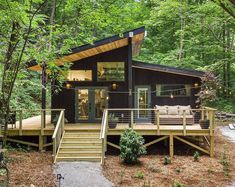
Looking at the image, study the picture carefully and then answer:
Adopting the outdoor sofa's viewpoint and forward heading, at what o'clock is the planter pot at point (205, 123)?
The planter pot is roughly at 11 o'clock from the outdoor sofa.

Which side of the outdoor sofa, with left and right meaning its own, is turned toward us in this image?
front

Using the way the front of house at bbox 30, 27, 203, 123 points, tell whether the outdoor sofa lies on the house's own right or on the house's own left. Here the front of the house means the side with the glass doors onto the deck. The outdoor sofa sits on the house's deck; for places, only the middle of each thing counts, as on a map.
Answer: on the house's own left

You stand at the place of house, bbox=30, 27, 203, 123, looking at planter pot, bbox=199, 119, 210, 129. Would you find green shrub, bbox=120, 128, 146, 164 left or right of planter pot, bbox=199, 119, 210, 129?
right

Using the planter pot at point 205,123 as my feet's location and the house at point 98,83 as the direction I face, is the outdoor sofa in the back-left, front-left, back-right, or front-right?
front-right

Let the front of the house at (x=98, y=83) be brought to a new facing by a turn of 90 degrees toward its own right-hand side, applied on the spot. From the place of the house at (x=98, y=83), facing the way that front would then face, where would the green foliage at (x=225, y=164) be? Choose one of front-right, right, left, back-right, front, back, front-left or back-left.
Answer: back-left

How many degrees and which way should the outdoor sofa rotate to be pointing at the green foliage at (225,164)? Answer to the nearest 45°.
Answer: approximately 45° to its left

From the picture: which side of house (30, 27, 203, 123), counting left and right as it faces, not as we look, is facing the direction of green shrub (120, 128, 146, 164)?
front

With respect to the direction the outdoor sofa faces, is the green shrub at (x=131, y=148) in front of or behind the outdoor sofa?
in front

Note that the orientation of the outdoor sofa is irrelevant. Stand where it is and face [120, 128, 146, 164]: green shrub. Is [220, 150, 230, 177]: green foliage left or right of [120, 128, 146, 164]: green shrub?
left

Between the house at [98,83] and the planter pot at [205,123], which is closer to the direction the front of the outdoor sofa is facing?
the planter pot

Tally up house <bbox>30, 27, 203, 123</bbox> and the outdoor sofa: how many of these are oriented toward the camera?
2

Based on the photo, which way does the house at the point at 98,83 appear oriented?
toward the camera
